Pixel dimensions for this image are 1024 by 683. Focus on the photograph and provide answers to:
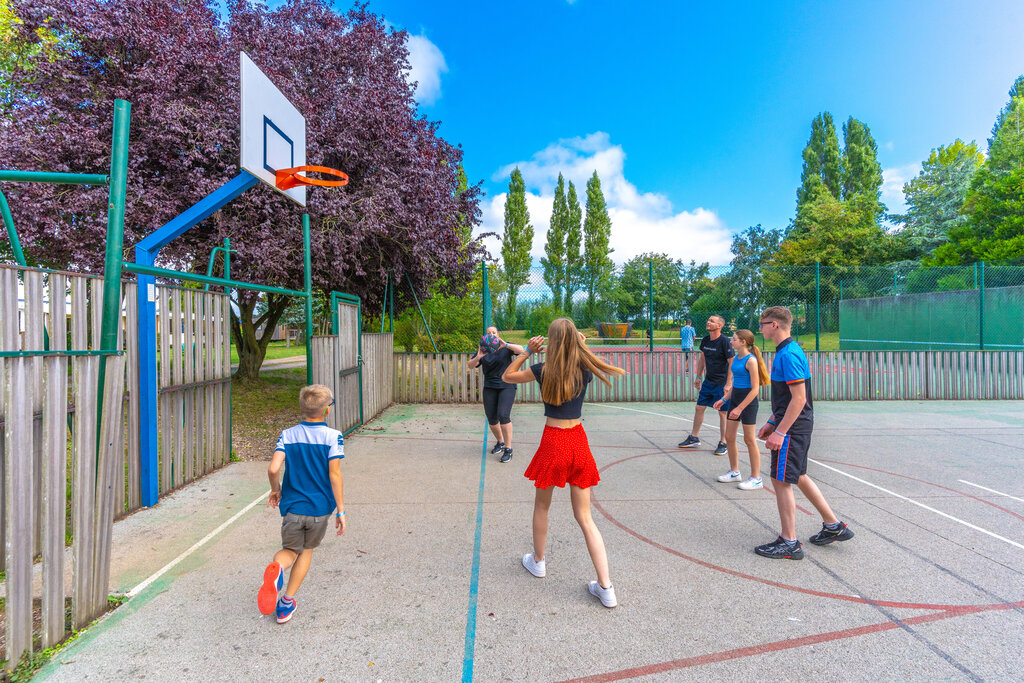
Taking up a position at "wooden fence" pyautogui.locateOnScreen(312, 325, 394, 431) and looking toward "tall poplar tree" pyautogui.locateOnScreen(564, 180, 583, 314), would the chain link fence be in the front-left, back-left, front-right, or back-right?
front-right

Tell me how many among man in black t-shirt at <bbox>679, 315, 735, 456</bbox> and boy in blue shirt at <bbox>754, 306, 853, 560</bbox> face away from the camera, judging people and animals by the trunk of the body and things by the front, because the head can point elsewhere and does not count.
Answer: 0

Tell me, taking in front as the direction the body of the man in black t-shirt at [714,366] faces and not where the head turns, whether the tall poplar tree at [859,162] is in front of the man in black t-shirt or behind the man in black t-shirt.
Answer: behind

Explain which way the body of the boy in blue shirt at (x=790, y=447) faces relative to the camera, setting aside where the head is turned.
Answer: to the viewer's left

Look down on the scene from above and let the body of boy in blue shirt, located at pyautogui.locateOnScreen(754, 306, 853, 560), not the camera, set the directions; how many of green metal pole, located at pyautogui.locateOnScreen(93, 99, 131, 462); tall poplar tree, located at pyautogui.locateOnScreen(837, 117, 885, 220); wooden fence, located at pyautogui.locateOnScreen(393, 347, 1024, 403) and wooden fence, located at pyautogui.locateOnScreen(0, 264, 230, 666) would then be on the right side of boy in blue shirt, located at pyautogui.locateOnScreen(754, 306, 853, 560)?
2

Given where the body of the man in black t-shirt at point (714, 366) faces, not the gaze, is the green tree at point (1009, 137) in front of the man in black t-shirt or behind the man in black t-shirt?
behind

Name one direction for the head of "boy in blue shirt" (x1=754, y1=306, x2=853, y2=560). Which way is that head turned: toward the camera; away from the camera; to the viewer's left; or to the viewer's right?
to the viewer's left

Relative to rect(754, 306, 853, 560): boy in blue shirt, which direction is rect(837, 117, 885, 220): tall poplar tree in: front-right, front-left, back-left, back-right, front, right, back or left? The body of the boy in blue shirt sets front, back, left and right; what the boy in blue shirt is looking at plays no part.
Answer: right

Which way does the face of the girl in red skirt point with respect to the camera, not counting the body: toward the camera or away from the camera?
away from the camera

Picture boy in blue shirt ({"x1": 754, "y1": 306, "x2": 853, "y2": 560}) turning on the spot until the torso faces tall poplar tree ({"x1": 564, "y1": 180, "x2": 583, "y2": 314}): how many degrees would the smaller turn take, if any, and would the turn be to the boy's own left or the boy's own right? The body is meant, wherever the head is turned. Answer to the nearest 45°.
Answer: approximately 45° to the boy's own right

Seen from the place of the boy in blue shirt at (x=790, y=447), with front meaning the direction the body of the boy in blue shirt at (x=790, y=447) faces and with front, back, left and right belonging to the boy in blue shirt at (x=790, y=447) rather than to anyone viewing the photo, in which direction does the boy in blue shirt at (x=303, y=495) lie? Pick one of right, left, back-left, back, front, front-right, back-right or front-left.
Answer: front-left

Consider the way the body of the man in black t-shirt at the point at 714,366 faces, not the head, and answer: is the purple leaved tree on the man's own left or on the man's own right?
on the man's own right

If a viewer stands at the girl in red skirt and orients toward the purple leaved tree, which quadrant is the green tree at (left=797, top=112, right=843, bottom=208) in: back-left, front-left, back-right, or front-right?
front-right

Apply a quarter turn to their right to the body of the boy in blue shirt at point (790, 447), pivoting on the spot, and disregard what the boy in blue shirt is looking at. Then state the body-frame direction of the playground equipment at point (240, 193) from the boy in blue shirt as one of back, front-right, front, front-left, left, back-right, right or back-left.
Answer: left

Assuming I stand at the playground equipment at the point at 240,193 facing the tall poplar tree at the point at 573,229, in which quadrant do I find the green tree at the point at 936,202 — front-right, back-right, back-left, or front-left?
front-right

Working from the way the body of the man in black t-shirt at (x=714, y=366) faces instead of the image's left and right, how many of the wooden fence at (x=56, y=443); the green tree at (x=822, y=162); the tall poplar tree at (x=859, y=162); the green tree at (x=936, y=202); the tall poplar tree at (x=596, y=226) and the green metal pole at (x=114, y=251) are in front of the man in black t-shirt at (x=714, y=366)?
2

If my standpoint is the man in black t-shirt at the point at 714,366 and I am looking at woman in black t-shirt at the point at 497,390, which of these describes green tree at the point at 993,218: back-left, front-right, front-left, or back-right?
back-right

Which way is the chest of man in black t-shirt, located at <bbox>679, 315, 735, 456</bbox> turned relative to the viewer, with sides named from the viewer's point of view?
facing the viewer and to the left of the viewer
